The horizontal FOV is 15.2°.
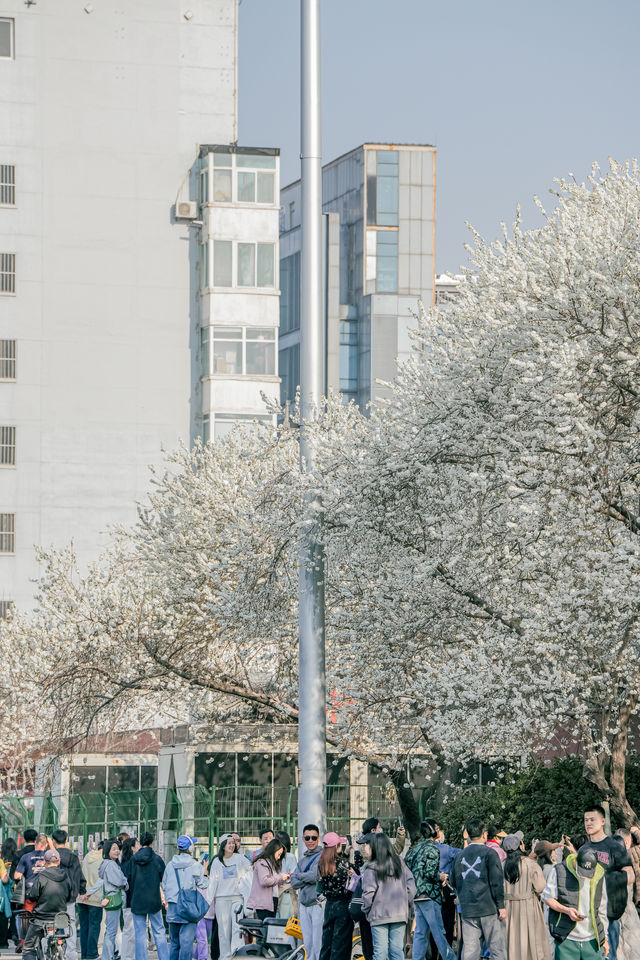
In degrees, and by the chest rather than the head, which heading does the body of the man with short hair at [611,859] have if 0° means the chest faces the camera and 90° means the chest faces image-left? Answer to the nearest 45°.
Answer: approximately 45°

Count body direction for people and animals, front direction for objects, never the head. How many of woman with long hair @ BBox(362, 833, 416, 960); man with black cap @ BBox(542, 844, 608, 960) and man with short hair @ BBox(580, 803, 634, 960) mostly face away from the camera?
1

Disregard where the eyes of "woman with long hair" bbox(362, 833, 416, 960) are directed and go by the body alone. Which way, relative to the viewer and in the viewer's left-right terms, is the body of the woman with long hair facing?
facing away from the viewer

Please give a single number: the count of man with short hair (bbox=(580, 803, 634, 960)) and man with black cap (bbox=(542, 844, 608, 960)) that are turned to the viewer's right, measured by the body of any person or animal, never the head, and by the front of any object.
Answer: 0

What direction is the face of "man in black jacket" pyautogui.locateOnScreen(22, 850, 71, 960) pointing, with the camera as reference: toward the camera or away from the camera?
away from the camera
